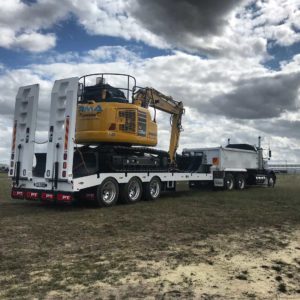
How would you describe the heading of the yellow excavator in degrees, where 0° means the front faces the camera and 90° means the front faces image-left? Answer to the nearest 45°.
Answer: approximately 225°

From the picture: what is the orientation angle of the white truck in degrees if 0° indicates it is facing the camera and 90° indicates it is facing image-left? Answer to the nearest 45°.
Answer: approximately 225°
